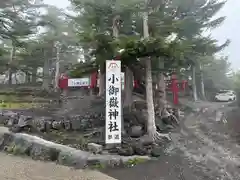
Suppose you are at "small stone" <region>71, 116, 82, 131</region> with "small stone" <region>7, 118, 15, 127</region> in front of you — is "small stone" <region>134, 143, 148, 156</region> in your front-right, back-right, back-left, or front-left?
back-left

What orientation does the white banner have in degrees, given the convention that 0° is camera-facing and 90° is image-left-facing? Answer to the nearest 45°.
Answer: approximately 0°
